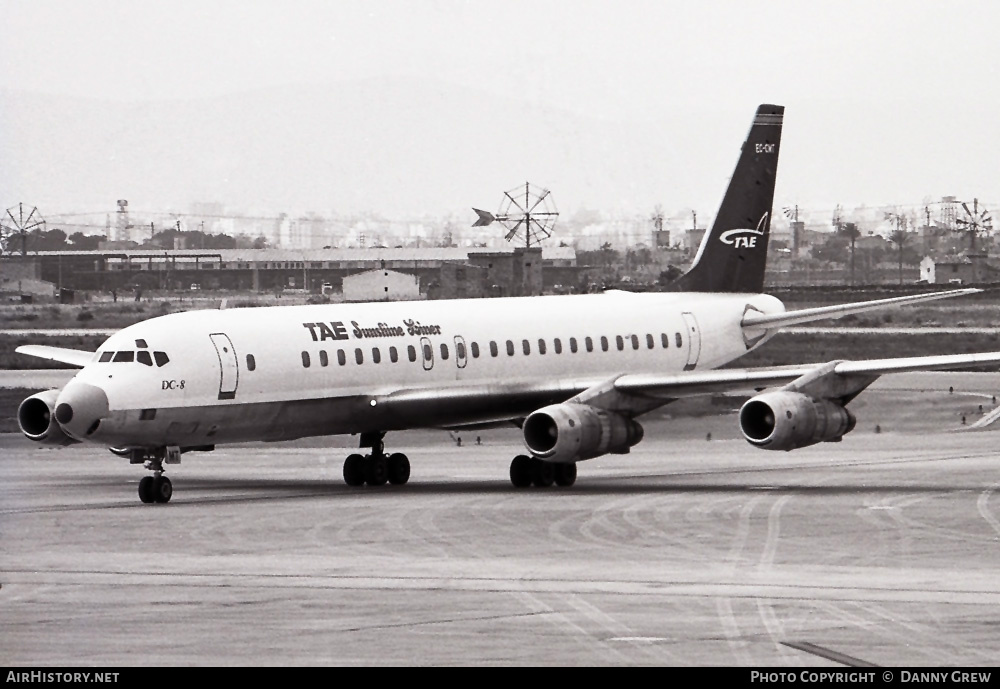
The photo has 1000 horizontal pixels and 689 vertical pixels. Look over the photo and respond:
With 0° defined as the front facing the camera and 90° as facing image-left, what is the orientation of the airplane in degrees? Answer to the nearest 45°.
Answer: approximately 45°
